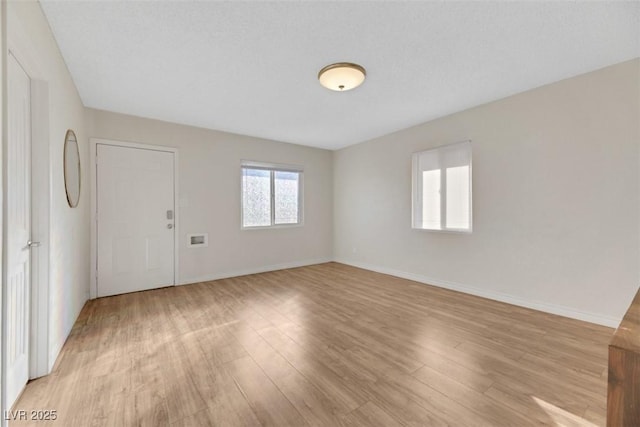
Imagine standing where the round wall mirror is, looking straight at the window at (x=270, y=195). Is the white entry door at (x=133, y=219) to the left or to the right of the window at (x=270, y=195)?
left

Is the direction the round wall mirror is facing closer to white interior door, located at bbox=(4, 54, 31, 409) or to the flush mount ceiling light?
the flush mount ceiling light

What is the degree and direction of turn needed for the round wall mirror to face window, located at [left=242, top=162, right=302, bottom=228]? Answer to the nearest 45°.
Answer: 0° — it already faces it

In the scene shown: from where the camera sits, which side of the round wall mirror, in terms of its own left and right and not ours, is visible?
right

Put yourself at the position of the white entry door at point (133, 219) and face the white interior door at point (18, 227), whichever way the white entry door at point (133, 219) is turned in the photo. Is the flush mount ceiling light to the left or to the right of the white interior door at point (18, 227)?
left

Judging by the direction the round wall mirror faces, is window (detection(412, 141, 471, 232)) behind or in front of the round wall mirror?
in front

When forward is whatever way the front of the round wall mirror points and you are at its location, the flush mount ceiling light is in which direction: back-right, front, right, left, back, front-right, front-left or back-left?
front-right

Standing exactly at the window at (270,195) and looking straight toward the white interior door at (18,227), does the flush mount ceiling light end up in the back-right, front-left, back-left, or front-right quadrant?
front-left

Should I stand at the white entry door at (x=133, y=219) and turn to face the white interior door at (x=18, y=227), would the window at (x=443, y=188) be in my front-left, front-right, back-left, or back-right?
front-left

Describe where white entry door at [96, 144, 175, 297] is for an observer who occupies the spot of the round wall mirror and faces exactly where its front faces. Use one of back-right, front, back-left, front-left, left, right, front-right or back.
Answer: front-left

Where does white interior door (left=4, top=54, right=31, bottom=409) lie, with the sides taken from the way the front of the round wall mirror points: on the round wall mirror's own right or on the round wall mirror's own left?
on the round wall mirror's own right
